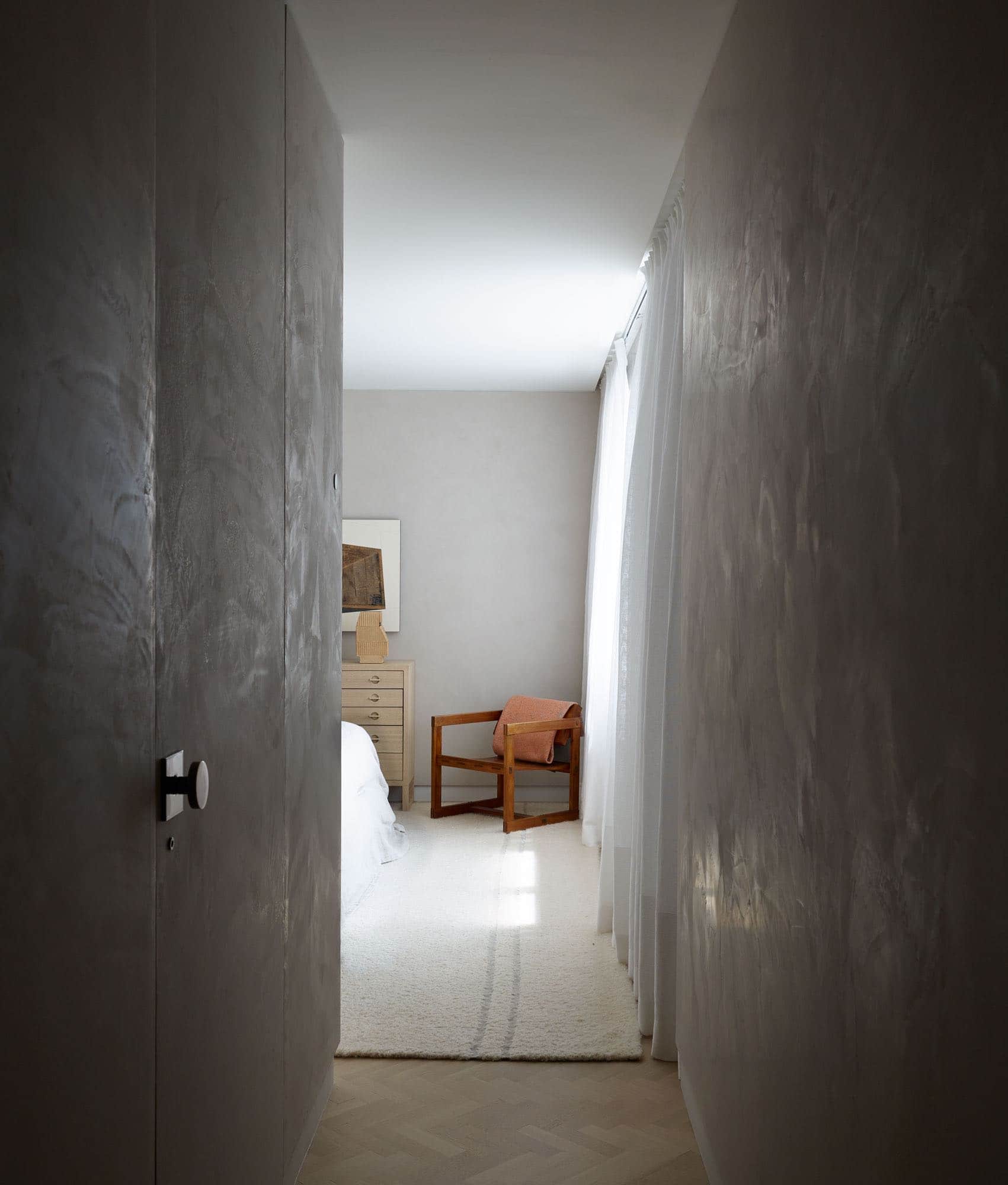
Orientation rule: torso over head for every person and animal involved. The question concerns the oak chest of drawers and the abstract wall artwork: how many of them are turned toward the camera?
2

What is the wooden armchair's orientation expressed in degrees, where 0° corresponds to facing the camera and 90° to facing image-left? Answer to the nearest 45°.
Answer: approximately 45°

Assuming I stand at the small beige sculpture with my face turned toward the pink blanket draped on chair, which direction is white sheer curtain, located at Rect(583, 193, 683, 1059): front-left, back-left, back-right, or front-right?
front-right

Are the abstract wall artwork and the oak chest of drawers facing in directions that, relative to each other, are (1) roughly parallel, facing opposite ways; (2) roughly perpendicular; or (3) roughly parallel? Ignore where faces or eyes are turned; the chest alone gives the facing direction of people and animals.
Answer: roughly parallel

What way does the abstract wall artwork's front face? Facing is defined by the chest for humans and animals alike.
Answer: toward the camera

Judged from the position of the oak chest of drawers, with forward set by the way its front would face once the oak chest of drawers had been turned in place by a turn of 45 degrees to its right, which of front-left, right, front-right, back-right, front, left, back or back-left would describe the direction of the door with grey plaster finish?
front-left

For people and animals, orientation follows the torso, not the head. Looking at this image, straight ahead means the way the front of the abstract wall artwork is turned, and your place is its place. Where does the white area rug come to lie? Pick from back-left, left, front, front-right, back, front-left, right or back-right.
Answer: front

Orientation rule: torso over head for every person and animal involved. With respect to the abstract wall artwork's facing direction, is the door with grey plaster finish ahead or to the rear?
ahead

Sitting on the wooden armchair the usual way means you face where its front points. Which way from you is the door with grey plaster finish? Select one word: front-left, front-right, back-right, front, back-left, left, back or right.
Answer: front-left

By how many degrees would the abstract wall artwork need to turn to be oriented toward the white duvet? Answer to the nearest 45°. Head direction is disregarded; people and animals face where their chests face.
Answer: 0° — it already faces it

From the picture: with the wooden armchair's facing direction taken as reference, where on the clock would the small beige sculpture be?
The small beige sculpture is roughly at 2 o'clock from the wooden armchair.

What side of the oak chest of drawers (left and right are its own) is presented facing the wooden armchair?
left

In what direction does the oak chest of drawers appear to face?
toward the camera
